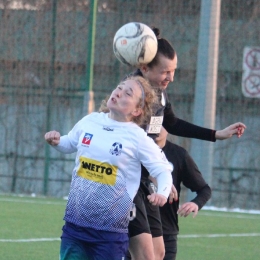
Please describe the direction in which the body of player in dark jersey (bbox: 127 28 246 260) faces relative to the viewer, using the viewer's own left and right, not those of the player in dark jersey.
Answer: facing the viewer and to the right of the viewer

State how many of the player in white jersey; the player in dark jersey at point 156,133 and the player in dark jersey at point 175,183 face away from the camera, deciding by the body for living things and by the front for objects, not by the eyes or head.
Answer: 0

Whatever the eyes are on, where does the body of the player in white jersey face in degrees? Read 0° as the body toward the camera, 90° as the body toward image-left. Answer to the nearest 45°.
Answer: approximately 45°

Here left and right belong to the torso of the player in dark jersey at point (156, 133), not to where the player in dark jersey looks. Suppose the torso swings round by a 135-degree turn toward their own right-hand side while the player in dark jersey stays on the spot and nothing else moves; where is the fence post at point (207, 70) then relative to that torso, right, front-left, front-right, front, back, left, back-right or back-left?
right

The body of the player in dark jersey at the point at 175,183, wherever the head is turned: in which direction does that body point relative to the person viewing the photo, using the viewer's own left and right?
facing the viewer and to the left of the viewer

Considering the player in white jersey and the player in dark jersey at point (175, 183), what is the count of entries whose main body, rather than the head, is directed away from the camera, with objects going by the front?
0
